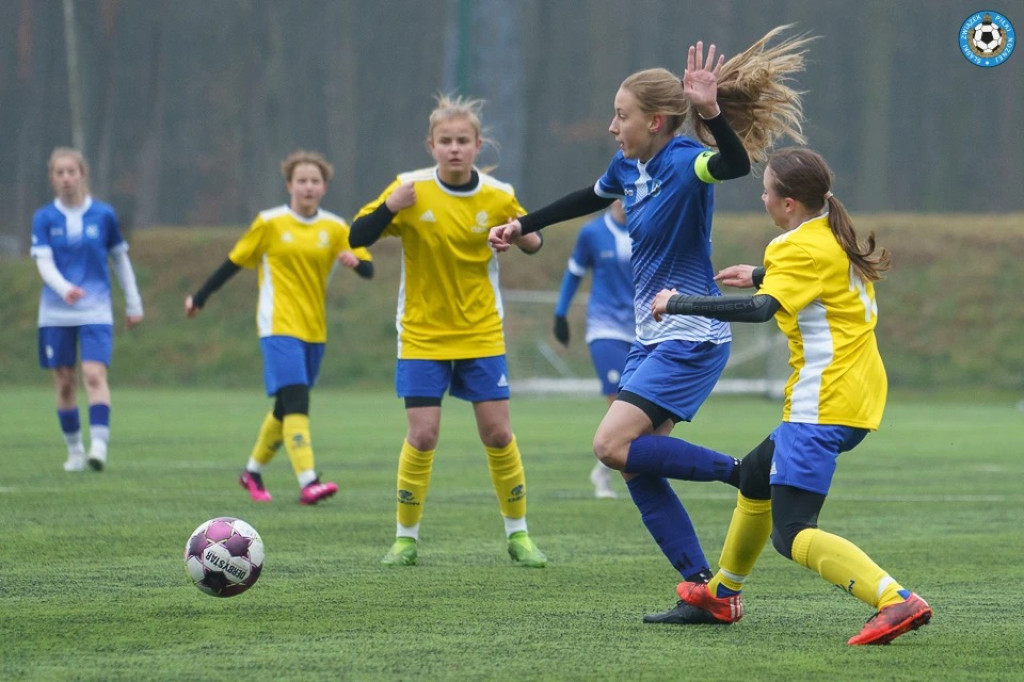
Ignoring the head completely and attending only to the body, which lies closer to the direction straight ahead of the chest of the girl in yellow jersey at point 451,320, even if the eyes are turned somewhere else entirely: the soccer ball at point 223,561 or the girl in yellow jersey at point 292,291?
the soccer ball

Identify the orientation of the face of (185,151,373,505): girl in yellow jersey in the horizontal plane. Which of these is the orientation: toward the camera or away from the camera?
toward the camera

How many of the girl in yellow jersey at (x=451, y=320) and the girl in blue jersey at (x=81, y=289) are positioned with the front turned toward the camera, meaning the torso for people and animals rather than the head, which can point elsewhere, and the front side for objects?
2

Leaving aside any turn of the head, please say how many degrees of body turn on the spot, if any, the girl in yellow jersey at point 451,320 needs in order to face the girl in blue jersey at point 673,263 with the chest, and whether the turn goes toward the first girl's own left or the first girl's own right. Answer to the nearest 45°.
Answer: approximately 45° to the first girl's own left

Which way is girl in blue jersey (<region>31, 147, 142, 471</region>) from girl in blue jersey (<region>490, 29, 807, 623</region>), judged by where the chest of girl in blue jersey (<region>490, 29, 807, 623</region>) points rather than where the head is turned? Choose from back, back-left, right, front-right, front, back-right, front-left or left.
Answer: right

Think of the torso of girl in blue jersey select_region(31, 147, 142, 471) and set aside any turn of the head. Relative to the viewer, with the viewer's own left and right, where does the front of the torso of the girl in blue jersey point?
facing the viewer

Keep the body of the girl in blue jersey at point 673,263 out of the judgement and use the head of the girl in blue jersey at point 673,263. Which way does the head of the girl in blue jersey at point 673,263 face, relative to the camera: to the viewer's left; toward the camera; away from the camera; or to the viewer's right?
to the viewer's left

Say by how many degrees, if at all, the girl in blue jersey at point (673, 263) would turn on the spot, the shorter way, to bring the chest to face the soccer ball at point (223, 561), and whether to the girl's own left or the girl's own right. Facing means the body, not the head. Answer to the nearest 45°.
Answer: approximately 45° to the girl's own right

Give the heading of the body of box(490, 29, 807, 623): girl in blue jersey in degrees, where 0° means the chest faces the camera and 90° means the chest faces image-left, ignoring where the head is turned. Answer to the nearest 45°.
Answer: approximately 45°

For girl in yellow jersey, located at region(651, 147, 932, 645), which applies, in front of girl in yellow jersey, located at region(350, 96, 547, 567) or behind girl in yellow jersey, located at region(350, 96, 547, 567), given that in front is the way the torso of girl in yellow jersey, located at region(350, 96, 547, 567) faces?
in front

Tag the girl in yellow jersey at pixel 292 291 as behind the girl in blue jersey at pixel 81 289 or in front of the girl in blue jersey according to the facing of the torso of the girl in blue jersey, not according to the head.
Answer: in front

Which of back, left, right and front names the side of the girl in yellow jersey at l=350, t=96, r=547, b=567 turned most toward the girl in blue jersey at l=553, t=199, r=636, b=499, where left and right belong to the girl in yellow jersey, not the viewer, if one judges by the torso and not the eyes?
back

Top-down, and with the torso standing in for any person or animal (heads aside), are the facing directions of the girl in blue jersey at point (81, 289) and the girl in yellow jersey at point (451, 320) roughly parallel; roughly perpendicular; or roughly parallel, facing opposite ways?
roughly parallel

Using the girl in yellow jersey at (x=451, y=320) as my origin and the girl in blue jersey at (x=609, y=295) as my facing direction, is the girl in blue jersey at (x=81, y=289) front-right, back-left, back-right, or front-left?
front-left
